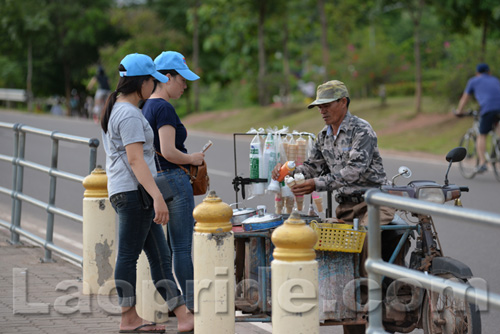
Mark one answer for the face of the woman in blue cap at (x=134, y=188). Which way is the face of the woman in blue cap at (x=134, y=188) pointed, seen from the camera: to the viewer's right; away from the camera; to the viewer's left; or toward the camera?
to the viewer's right

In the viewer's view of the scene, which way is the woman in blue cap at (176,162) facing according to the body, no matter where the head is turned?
to the viewer's right

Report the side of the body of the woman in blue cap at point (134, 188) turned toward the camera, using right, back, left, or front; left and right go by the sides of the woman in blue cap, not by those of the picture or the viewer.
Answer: right

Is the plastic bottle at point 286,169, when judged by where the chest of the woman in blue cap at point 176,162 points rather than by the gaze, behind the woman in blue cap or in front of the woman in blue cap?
in front

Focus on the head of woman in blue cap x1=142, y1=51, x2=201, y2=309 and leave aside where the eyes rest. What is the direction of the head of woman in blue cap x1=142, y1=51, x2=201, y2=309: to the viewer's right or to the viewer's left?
to the viewer's right

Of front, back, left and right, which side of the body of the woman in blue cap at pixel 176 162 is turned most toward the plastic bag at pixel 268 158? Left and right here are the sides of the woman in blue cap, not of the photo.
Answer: front
